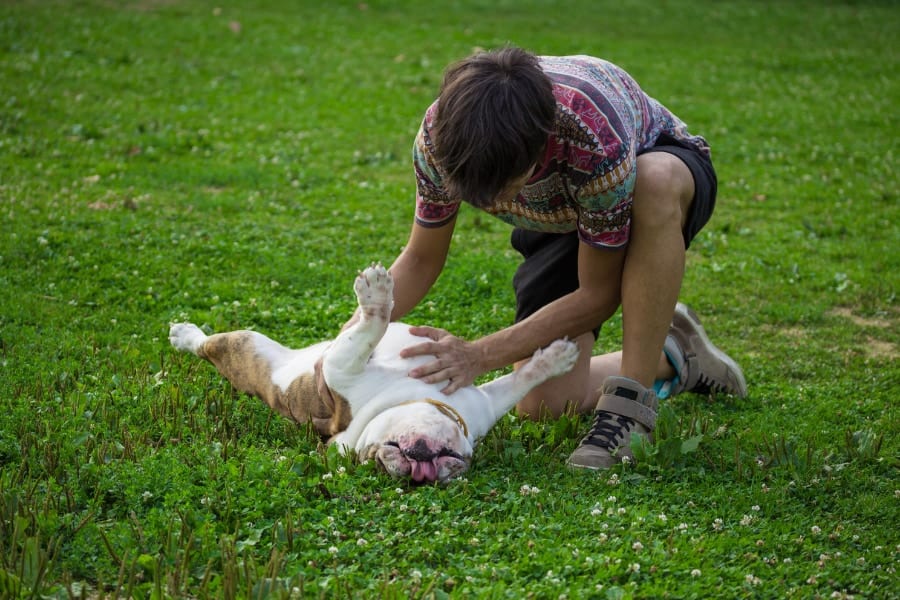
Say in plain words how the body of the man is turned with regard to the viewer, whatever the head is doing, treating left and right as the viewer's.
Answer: facing the viewer and to the left of the viewer
